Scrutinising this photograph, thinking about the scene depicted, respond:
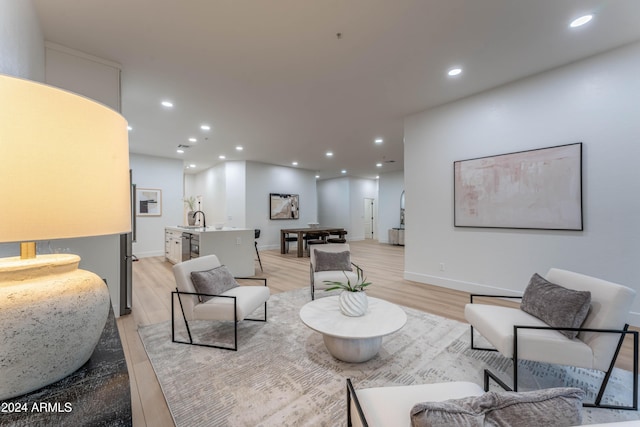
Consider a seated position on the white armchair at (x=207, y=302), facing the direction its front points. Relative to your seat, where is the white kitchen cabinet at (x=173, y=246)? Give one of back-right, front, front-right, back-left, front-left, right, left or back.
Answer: back-left

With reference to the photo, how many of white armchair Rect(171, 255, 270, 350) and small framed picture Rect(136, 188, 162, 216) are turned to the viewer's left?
0

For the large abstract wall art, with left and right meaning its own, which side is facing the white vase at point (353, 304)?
front

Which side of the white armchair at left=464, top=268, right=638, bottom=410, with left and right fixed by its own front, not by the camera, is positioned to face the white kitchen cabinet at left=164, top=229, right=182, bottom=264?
front

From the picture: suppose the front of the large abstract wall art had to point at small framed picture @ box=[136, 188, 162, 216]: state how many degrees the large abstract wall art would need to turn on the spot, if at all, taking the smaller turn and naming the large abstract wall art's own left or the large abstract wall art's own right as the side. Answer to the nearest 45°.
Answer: approximately 45° to the large abstract wall art's own right

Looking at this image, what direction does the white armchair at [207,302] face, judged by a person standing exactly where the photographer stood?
facing the viewer and to the right of the viewer

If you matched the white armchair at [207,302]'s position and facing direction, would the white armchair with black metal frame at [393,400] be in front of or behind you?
in front

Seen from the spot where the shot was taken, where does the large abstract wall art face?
facing the viewer and to the left of the viewer

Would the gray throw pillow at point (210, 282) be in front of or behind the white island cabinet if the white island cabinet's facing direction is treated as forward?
in front

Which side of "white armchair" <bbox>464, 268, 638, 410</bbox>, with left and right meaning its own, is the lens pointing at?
left

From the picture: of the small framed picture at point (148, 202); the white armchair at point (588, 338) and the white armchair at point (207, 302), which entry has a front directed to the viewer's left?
the white armchair at point (588, 338)

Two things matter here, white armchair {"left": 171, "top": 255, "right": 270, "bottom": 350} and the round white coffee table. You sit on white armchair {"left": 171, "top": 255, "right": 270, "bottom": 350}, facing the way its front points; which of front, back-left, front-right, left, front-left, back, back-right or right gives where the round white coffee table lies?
front

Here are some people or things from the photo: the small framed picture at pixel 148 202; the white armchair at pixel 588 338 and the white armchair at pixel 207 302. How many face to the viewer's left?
1

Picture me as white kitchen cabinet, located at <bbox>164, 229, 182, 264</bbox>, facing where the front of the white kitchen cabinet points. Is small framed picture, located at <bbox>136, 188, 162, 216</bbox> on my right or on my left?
on my right

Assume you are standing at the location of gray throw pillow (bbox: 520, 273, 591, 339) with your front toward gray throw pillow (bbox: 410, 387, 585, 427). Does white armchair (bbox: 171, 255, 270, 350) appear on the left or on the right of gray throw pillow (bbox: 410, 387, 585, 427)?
right

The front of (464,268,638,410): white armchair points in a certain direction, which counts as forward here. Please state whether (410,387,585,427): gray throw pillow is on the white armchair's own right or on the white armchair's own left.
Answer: on the white armchair's own left
